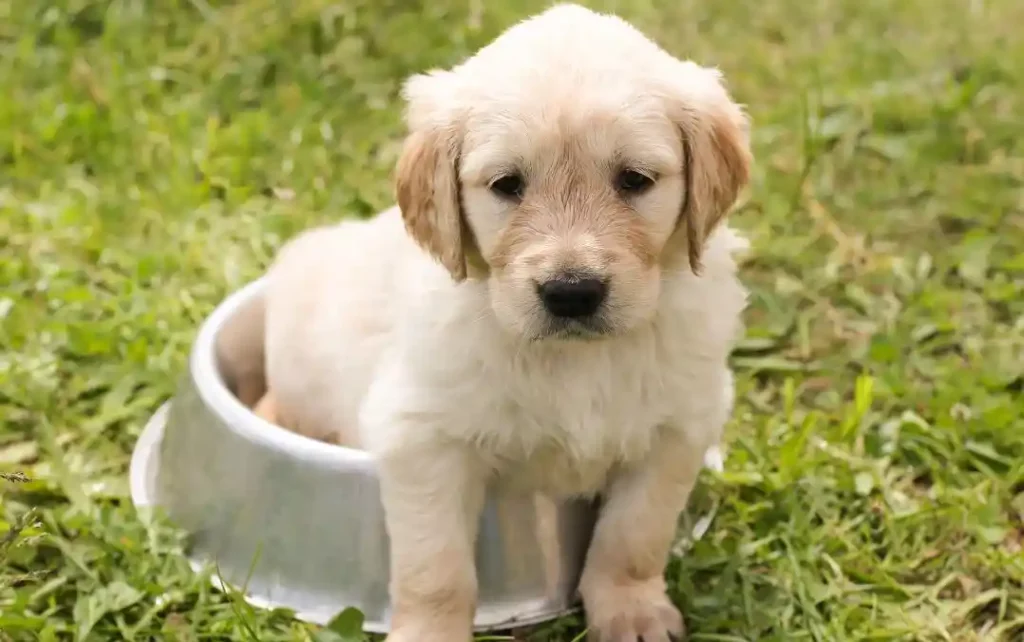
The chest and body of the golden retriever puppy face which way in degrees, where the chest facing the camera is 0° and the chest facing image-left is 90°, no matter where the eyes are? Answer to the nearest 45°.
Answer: approximately 315°
